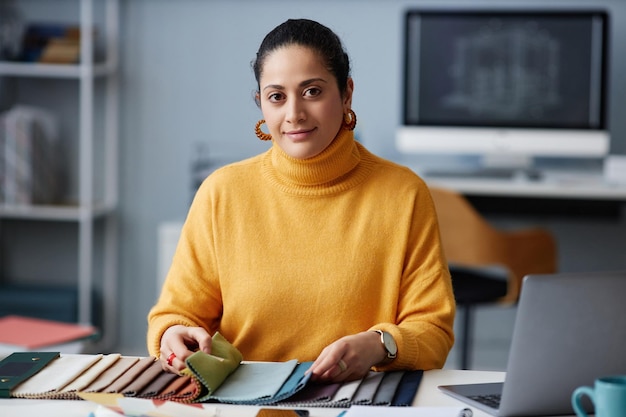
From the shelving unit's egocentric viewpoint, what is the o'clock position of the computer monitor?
The computer monitor is roughly at 10 o'clock from the shelving unit.

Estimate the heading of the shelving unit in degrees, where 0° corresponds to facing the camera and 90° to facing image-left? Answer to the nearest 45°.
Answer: approximately 0°

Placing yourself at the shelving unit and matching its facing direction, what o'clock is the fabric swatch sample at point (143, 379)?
The fabric swatch sample is roughly at 12 o'clock from the shelving unit.

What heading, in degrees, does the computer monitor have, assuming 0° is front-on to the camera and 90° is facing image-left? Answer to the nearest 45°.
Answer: approximately 0°

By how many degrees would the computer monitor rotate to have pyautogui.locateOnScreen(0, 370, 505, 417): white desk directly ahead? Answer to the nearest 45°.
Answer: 0° — it already faces it

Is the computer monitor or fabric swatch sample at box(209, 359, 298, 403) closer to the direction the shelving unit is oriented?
the fabric swatch sample

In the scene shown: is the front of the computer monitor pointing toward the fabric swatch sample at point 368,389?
yes
